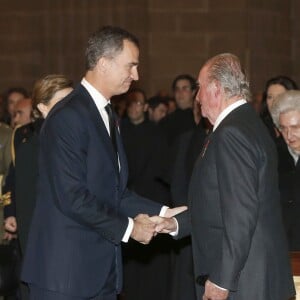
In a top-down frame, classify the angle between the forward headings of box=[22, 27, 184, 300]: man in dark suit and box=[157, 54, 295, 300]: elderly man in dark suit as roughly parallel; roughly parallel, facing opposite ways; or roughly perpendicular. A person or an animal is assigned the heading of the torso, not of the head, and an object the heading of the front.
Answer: roughly parallel, facing opposite ways

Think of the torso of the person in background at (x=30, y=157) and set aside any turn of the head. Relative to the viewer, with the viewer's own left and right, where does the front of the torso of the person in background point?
facing the viewer and to the right of the viewer

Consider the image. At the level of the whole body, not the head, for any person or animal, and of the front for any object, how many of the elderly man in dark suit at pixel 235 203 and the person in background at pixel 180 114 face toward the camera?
1

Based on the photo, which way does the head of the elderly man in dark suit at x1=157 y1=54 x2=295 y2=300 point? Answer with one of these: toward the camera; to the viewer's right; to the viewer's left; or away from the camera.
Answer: to the viewer's left

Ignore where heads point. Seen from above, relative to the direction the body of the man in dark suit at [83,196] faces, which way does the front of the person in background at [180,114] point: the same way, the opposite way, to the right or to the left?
to the right

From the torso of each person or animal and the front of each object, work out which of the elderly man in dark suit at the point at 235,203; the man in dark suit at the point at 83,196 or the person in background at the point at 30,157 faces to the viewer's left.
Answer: the elderly man in dark suit

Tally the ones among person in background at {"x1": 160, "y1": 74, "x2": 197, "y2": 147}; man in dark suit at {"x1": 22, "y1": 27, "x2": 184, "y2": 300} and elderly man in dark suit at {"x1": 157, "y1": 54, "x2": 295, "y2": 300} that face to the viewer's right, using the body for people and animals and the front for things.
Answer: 1

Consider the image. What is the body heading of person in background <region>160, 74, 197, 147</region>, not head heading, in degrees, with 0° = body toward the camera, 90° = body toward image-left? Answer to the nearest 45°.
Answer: approximately 0°

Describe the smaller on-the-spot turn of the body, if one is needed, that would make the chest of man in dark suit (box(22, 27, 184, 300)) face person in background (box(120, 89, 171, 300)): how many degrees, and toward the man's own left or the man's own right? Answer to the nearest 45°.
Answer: approximately 90° to the man's own left

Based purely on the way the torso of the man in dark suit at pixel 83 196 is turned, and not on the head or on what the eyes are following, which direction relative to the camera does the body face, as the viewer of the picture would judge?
to the viewer's right
